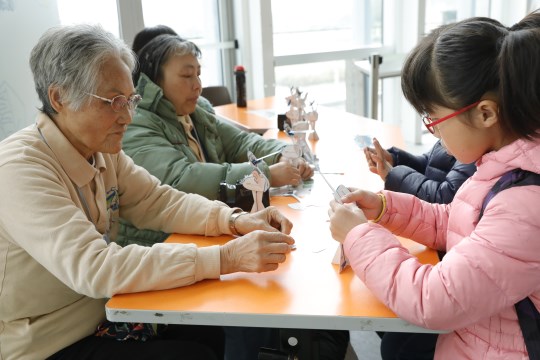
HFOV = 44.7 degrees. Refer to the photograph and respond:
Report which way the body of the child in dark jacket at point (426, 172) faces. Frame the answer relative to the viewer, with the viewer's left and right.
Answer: facing to the left of the viewer

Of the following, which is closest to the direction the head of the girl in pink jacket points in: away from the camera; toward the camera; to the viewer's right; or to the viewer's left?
to the viewer's left

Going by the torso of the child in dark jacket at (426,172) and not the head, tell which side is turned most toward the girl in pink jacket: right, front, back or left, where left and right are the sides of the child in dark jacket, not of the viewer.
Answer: left

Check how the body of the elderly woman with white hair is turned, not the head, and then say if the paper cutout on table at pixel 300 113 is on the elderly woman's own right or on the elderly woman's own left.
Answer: on the elderly woman's own left

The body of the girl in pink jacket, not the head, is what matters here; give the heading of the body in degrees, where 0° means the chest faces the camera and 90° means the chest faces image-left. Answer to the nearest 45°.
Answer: approximately 90°

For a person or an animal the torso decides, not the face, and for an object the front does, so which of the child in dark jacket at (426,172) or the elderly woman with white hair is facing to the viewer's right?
the elderly woman with white hair

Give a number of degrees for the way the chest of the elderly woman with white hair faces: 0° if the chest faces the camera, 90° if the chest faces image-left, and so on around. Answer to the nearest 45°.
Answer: approximately 270°

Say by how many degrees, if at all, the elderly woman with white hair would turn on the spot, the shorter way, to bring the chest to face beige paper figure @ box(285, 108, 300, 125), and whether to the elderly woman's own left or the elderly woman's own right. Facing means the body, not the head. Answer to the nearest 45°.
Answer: approximately 45° to the elderly woman's own left
